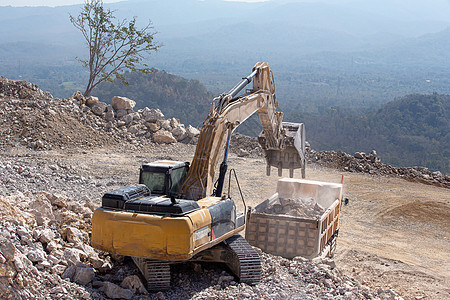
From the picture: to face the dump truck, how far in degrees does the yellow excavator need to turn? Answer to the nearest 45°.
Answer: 0° — it already faces it

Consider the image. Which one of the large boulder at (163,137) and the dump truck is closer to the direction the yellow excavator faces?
the dump truck

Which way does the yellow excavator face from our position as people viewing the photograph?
facing away from the viewer and to the right of the viewer

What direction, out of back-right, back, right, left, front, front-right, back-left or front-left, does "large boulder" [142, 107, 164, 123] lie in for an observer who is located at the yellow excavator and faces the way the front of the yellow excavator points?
front-left

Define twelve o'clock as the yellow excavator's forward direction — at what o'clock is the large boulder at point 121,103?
The large boulder is roughly at 10 o'clock from the yellow excavator.

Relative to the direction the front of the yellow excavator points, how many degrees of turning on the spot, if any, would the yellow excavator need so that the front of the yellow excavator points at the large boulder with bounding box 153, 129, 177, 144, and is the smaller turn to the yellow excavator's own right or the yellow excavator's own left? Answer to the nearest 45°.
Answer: approximately 45° to the yellow excavator's own left

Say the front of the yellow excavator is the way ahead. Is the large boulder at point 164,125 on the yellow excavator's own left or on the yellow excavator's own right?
on the yellow excavator's own left

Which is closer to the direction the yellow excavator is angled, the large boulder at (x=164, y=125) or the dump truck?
the dump truck

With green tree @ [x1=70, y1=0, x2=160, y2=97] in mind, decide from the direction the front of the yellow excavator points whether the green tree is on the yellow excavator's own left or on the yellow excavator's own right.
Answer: on the yellow excavator's own left

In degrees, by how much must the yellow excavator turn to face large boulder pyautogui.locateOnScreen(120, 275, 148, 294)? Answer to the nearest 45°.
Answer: approximately 180°
